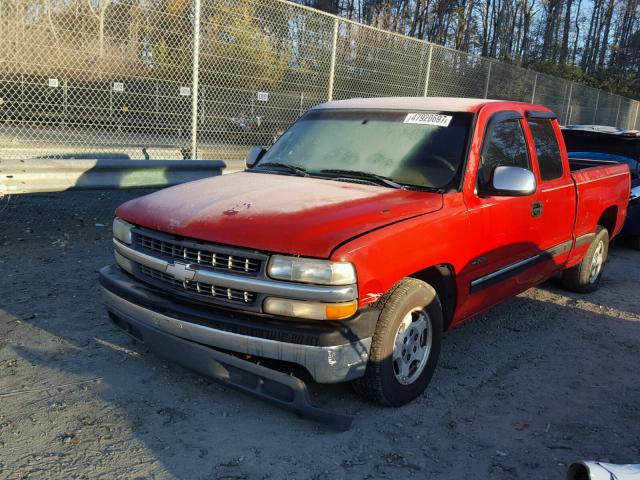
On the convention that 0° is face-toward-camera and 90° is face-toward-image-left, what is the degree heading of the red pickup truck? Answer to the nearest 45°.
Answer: approximately 45°

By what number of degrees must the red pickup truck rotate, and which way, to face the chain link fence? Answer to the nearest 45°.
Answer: approximately 90° to its right
